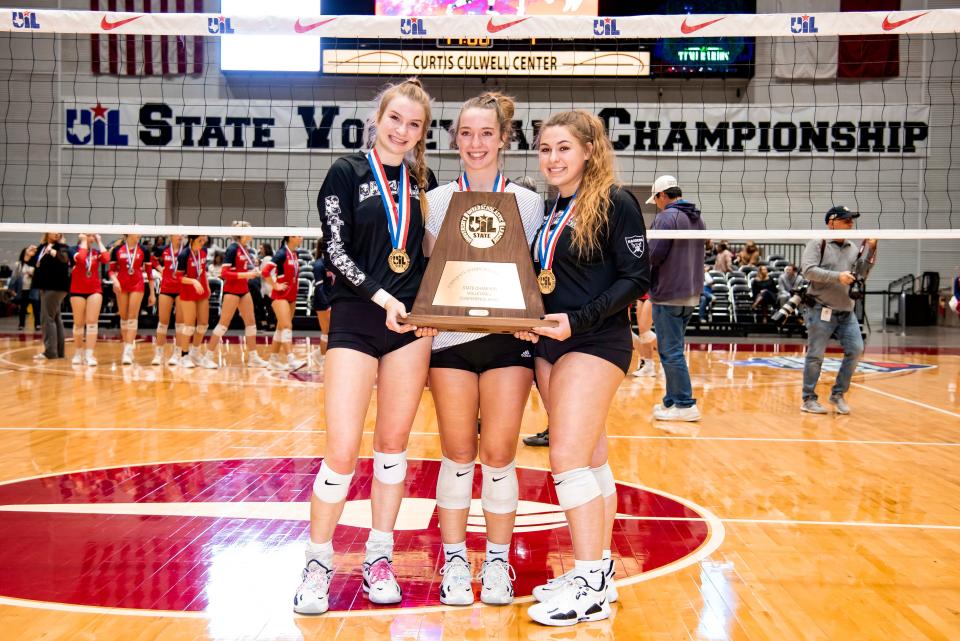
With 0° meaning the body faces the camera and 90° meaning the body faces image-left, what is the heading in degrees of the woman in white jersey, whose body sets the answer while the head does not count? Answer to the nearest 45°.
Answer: approximately 0°

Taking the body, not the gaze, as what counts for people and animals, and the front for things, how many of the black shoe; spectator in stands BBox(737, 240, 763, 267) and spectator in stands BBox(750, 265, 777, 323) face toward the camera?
2

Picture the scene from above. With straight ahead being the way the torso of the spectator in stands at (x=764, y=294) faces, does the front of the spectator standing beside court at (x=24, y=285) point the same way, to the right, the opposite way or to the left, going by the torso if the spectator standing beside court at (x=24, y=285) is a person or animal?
to the left

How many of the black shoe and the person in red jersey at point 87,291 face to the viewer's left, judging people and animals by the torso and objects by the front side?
1

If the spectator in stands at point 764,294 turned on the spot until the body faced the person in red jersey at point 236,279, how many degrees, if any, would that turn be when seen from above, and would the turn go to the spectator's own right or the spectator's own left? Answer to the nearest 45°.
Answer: approximately 45° to the spectator's own right

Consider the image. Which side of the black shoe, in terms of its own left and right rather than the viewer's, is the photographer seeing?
left

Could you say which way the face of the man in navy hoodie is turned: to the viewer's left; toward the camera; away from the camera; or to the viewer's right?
to the viewer's left

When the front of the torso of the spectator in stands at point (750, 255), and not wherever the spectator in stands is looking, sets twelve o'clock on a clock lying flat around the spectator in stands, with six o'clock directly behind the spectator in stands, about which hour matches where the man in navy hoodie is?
The man in navy hoodie is roughly at 12 o'clock from the spectator in stands.
